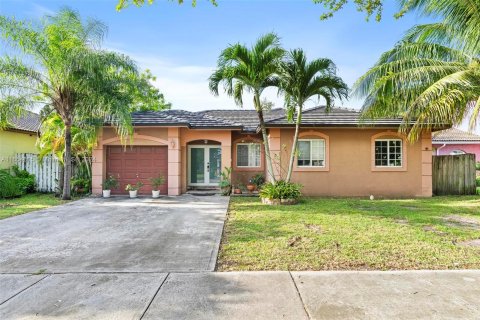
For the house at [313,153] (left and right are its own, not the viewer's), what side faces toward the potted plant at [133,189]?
right

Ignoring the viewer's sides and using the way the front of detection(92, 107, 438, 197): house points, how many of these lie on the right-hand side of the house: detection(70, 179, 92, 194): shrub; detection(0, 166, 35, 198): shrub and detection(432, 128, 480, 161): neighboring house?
2

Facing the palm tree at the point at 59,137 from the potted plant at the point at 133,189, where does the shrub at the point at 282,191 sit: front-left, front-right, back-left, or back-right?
back-left

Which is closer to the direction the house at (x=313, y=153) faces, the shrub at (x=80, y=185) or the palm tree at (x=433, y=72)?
the palm tree

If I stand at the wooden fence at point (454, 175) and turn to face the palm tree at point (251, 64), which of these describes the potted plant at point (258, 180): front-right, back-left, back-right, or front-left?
front-right

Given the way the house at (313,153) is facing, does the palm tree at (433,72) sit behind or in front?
in front

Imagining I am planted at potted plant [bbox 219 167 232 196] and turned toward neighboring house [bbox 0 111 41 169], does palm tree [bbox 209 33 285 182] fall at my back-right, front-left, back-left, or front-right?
back-left

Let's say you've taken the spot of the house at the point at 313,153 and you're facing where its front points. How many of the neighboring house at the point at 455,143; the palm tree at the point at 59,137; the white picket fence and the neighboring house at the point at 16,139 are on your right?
3

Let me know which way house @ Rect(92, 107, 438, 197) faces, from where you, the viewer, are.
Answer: facing the viewer

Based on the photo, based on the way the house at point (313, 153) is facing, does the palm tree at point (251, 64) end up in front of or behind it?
in front

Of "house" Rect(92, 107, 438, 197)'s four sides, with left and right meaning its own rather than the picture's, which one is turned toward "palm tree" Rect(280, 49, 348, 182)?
front

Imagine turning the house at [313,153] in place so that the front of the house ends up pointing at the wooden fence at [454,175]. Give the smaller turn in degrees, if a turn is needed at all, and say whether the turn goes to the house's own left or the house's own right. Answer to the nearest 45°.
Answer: approximately 90° to the house's own left

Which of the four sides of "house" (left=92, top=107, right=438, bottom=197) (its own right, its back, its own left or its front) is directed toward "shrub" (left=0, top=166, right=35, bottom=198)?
right

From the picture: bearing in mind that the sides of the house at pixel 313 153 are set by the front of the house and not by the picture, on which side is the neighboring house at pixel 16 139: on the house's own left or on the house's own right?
on the house's own right

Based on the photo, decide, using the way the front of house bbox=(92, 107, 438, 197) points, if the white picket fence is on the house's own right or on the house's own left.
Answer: on the house's own right

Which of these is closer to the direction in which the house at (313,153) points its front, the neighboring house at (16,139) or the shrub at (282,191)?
the shrub

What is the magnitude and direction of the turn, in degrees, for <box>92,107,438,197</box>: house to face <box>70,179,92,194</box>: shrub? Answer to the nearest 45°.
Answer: approximately 90° to its right

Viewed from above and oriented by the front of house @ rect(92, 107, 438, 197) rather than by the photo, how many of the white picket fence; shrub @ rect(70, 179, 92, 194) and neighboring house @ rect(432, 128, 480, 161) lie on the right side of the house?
2

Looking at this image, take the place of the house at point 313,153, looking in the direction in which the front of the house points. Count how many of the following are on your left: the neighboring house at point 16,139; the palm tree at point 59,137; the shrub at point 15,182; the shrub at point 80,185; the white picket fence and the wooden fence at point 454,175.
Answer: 1

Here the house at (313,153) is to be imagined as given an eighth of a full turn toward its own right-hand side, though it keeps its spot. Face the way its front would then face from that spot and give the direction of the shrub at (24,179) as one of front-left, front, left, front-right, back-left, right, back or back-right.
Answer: front-right
